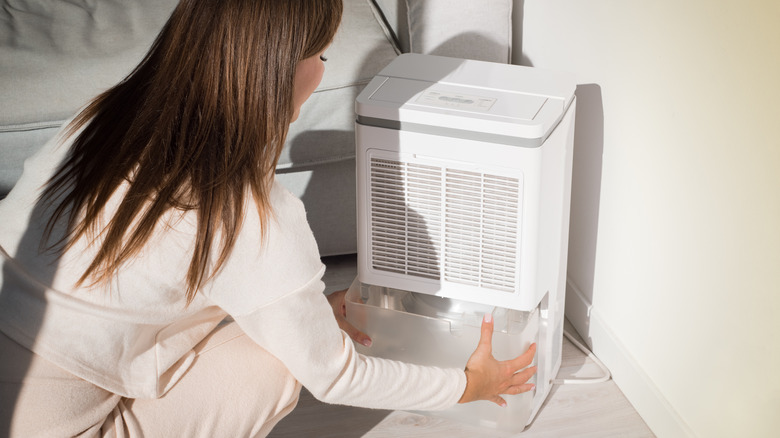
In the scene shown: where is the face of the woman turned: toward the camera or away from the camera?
away from the camera

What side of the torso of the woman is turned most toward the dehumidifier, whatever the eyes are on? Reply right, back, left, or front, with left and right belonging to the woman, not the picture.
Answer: front

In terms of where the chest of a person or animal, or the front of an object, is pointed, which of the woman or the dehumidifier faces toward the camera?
the dehumidifier

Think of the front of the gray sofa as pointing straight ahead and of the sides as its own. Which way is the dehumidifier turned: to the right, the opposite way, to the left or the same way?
the same way

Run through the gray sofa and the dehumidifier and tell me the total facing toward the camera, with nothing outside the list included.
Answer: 2

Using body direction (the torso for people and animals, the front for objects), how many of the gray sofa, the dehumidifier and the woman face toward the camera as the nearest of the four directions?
2

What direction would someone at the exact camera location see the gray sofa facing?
facing the viewer

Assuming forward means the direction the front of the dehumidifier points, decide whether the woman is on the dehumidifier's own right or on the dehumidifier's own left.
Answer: on the dehumidifier's own right

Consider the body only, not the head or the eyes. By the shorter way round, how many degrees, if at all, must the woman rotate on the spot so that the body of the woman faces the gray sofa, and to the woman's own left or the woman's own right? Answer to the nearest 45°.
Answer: approximately 45° to the woman's own left

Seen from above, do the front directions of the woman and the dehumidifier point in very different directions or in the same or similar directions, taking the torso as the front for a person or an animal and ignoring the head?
very different directions

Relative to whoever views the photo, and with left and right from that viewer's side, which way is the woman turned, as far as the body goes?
facing away from the viewer and to the right of the viewer
